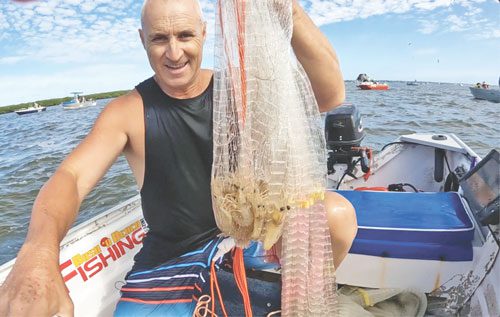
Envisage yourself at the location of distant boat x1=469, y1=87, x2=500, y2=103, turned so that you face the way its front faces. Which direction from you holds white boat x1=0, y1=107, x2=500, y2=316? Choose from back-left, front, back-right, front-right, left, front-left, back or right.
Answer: left

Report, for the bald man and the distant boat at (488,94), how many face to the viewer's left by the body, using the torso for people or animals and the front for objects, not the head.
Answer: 1

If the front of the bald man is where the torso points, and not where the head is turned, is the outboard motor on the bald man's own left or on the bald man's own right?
on the bald man's own left

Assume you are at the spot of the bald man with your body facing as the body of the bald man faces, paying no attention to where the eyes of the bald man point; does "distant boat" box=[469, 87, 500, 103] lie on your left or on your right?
on your left

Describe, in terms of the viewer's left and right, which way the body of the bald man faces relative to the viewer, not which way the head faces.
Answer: facing the viewer

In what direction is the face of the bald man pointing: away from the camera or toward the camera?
toward the camera

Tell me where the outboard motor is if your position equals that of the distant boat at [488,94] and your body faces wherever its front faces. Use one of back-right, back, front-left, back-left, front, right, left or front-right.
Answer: left

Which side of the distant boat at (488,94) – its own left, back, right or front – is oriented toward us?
left
